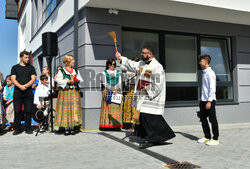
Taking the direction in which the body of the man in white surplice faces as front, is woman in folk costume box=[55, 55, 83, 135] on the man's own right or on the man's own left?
on the man's own right

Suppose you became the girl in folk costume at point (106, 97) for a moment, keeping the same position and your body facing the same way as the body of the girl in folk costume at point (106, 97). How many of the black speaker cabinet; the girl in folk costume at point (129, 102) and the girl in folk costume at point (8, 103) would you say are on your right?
2

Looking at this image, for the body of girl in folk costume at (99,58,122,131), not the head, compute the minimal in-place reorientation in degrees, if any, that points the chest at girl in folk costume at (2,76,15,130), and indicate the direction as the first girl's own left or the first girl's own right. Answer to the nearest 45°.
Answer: approximately 90° to the first girl's own right

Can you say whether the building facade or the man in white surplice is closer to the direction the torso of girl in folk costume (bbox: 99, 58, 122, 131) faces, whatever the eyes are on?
the man in white surplice

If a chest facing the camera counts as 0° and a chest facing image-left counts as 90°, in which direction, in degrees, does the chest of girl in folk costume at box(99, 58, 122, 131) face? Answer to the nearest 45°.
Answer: approximately 0°

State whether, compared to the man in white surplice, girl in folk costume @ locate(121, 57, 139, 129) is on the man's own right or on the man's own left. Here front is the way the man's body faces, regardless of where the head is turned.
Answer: on the man's own right

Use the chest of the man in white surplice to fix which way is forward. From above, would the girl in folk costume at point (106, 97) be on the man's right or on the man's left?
on the man's right

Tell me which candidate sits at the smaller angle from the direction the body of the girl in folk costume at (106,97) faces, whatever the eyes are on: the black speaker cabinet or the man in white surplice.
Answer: the man in white surplice

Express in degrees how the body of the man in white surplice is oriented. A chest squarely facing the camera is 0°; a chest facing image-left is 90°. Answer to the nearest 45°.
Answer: approximately 45°
